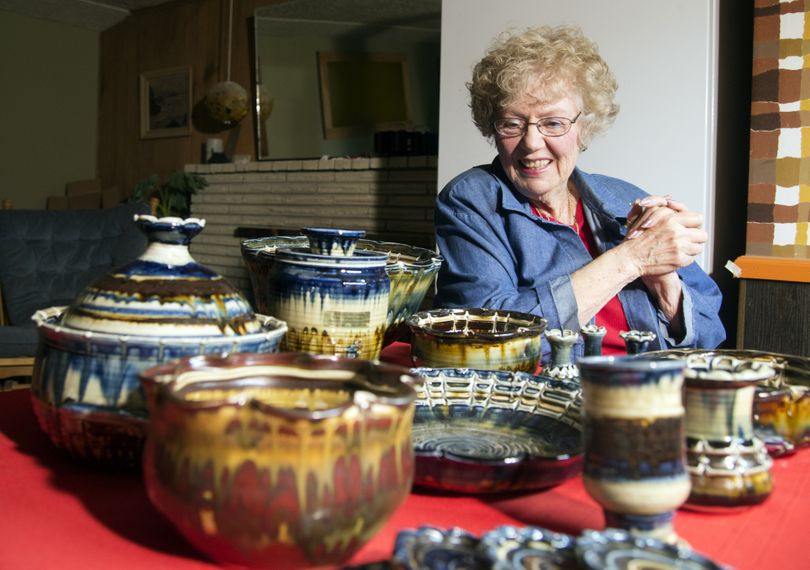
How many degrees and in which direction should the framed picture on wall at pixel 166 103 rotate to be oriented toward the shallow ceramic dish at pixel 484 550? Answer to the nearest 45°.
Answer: approximately 45° to its left

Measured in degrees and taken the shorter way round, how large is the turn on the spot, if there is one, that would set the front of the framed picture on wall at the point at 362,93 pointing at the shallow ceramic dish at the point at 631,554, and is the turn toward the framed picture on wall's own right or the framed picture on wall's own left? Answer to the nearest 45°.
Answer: approximately 45° to the framed picture on wall's own right

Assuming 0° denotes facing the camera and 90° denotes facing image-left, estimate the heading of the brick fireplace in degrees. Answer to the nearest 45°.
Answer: approximately 0°

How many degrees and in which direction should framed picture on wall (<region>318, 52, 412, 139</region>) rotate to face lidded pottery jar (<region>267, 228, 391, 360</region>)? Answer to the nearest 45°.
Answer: approximately 45° to its right

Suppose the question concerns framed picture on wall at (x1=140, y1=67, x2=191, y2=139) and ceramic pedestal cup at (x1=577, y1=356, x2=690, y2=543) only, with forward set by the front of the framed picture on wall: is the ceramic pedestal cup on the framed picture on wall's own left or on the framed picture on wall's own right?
on the framed picture on wall's own left

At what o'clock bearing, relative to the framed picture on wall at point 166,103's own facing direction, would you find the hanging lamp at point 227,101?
The hanging lamp is roughly at 10 o'clock from the framed picture on wall.

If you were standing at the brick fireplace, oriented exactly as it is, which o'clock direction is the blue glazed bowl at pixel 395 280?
The blue glazed bowl is roughly at 12 o'clock from the brick fireplace.

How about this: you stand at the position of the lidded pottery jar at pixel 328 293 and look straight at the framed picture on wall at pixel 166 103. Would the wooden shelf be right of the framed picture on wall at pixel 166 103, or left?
right
